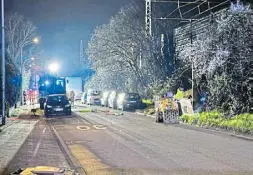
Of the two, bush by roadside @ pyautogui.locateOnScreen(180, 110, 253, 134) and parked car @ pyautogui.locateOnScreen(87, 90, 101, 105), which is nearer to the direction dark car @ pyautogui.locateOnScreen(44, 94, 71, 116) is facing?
the bush by roadside

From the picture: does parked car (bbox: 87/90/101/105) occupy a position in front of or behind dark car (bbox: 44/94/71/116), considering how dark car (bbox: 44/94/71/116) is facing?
behind

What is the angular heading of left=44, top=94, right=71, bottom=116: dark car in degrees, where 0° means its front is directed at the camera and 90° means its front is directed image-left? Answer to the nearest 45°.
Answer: approximately 0°

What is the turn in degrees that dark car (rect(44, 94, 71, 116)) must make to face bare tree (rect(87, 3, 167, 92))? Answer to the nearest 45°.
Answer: approximately 135° to its left
